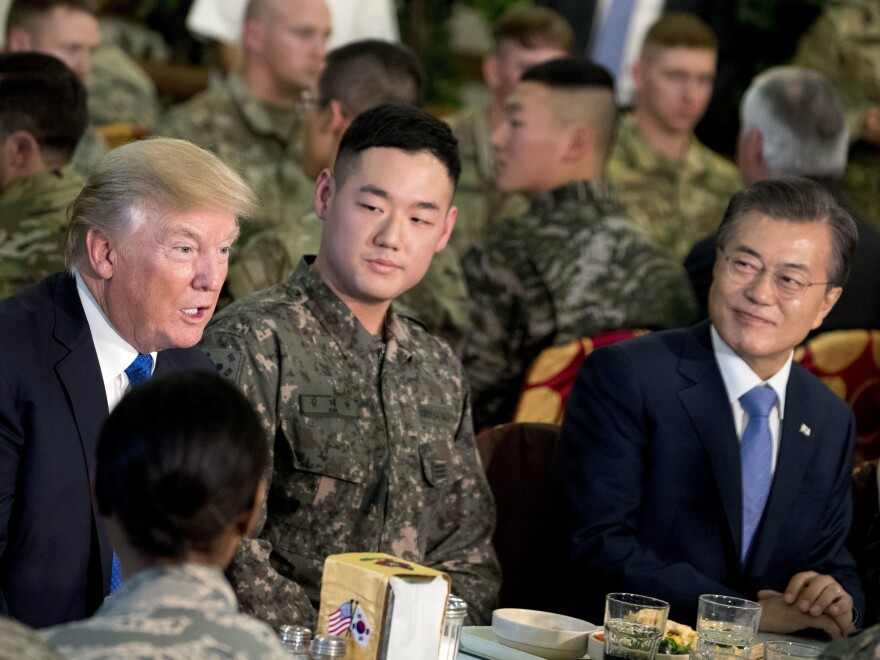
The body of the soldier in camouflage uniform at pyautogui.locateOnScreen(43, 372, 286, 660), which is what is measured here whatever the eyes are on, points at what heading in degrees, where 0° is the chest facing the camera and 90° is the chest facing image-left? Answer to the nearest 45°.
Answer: approximately 180°

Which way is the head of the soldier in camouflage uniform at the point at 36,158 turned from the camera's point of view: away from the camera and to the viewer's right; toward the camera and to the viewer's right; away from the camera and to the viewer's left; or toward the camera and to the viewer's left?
away from the camera and to the viewer's left

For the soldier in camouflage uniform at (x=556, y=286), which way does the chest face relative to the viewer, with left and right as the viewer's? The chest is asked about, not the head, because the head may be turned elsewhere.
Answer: facing away from the viewer and to the left of the viewer

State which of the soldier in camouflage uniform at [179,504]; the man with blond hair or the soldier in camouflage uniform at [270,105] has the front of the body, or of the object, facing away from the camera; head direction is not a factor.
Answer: the soldier in camouflage uniform at [179,504]

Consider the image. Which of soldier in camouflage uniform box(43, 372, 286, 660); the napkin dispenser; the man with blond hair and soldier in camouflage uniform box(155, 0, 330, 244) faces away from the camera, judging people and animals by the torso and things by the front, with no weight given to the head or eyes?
soldier in camouflage uniform box(43, 372, 286, 660)

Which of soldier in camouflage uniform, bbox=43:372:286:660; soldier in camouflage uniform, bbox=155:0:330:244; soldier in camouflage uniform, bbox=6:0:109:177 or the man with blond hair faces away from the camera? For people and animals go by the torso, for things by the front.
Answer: soldier in camouflage uniform, bbox=43:372:286:660

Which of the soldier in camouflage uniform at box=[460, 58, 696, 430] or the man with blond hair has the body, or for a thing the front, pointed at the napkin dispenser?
the man with blond hair
